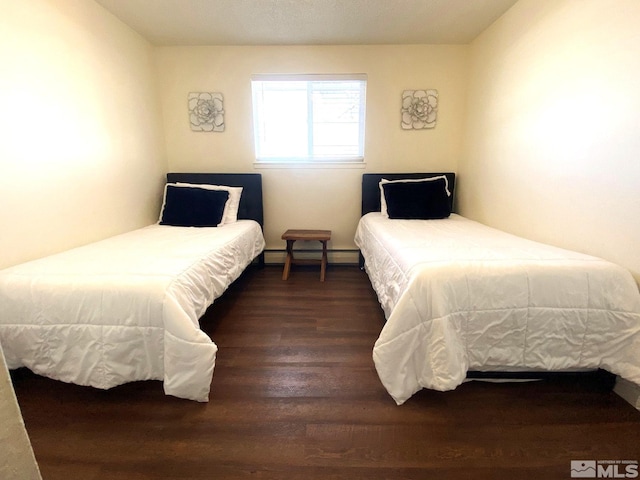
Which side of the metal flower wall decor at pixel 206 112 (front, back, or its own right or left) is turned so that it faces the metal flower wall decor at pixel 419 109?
left

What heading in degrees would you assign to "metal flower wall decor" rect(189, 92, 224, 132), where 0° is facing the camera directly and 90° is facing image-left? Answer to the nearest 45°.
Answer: approximately 0°

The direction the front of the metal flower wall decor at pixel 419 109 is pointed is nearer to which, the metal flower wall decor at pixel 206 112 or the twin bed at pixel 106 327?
the twin bed

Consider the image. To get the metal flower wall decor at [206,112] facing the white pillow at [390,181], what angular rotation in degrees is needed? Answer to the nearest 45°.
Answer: approximately 45° to its left

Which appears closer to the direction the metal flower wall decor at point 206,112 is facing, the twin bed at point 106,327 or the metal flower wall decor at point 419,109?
the twin bed

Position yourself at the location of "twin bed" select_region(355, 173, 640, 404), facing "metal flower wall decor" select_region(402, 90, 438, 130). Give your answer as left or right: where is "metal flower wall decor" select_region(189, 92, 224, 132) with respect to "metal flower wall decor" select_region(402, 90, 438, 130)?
left

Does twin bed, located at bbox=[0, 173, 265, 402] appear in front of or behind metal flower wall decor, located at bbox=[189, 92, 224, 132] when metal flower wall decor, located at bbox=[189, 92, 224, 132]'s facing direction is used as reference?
in front

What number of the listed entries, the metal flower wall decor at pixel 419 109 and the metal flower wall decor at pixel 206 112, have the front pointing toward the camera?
2

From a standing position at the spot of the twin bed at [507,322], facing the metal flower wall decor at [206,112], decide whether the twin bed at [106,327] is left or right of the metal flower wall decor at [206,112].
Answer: left

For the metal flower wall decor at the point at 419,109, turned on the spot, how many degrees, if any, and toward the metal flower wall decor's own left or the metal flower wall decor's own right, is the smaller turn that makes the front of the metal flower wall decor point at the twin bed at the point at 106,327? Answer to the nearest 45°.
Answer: approximately 45° to the metal flower wall decor's own right

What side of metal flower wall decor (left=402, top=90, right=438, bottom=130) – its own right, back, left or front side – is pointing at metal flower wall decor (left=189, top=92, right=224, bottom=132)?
right

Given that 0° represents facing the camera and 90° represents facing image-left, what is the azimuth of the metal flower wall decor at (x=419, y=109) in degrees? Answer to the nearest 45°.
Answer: approximately 0°

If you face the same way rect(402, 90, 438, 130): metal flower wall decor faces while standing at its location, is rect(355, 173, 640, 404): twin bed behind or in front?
in front
